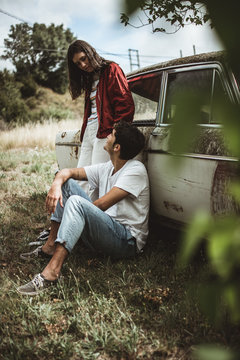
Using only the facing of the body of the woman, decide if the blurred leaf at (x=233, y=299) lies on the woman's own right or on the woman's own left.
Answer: on the woman's own left

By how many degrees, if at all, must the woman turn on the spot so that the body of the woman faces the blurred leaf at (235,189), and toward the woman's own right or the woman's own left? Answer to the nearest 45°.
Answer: approximately 45° to the woman's own left

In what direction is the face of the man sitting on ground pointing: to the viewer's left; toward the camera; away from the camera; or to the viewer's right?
to the viewer's left

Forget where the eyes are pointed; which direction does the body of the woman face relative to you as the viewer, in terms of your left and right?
facing the viewer and to the left of the viewer

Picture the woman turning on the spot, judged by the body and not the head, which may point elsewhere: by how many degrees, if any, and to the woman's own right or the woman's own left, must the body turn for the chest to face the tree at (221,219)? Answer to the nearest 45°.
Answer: approximately 45° to the woman's own left

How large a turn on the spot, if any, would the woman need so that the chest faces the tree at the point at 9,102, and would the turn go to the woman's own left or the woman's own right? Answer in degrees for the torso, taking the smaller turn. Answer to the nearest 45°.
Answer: approximately 135° to the woman's own right

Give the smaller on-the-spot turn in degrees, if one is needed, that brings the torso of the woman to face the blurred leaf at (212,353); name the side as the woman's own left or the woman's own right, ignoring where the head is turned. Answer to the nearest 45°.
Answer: approximately 45° to the woman's own left

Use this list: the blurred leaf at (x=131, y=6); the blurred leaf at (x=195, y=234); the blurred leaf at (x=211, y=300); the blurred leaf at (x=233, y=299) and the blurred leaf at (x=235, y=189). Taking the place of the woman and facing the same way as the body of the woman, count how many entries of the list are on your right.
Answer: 0

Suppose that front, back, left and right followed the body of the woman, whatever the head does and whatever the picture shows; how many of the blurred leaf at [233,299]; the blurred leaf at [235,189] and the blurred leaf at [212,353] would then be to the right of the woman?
0

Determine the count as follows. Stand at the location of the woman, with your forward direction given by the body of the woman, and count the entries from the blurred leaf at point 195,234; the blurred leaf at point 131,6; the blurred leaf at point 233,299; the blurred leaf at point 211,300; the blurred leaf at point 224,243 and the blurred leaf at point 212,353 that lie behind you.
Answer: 0

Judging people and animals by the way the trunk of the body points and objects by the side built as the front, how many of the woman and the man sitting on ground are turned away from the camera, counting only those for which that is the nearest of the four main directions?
0

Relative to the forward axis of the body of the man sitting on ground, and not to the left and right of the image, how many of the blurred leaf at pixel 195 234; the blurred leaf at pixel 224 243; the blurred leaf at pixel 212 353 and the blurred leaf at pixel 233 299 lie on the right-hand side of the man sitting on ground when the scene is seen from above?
0

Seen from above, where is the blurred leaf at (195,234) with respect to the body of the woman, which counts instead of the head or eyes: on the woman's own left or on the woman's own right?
on the woman's own left

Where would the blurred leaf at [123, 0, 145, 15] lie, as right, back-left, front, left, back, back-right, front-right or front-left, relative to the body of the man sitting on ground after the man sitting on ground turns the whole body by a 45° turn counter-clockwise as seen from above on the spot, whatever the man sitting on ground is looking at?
front

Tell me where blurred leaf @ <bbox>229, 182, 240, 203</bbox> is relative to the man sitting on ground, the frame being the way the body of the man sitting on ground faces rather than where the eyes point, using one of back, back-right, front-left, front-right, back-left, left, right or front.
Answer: front-left
